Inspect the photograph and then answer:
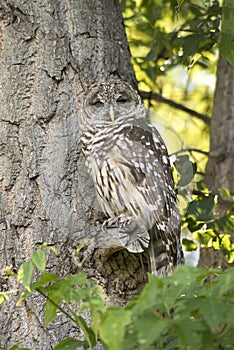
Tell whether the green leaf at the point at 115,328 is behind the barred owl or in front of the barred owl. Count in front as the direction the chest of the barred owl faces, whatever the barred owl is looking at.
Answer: in front

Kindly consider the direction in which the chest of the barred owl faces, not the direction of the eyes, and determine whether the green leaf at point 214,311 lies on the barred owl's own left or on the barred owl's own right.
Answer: on the barred owl's own left

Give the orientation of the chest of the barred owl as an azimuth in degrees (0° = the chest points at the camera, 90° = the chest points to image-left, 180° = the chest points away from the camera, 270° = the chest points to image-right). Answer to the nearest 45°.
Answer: approximately 45°

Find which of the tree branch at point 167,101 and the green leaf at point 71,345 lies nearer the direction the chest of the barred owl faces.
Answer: the green leaf

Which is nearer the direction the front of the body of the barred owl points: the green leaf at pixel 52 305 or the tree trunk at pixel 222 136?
the green leaf
